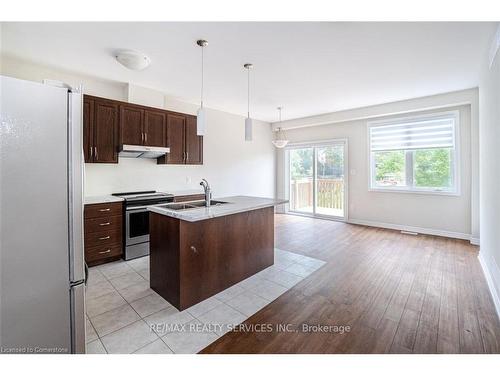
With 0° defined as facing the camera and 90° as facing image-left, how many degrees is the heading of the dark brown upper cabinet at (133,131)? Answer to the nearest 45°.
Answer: approximately 315°

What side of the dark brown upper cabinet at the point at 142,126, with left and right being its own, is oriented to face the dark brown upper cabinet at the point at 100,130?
right

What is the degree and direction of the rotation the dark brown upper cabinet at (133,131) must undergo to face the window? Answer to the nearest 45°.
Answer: approximately 45° to its left

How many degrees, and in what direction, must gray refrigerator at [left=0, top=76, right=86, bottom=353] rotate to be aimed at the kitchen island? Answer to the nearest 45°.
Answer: approximately 45° to its left

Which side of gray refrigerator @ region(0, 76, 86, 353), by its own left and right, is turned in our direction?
right

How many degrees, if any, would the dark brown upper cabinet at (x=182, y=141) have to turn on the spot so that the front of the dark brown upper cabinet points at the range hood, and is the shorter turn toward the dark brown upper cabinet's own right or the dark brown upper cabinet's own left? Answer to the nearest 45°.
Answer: approximately 90° to the dark brown upper cabinet's own right

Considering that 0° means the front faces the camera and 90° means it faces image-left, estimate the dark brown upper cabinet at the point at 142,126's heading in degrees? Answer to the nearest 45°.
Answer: approximately 315°

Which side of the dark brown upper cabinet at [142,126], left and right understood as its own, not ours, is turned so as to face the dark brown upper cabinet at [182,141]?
left

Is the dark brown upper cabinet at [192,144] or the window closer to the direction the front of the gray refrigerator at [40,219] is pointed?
the window
